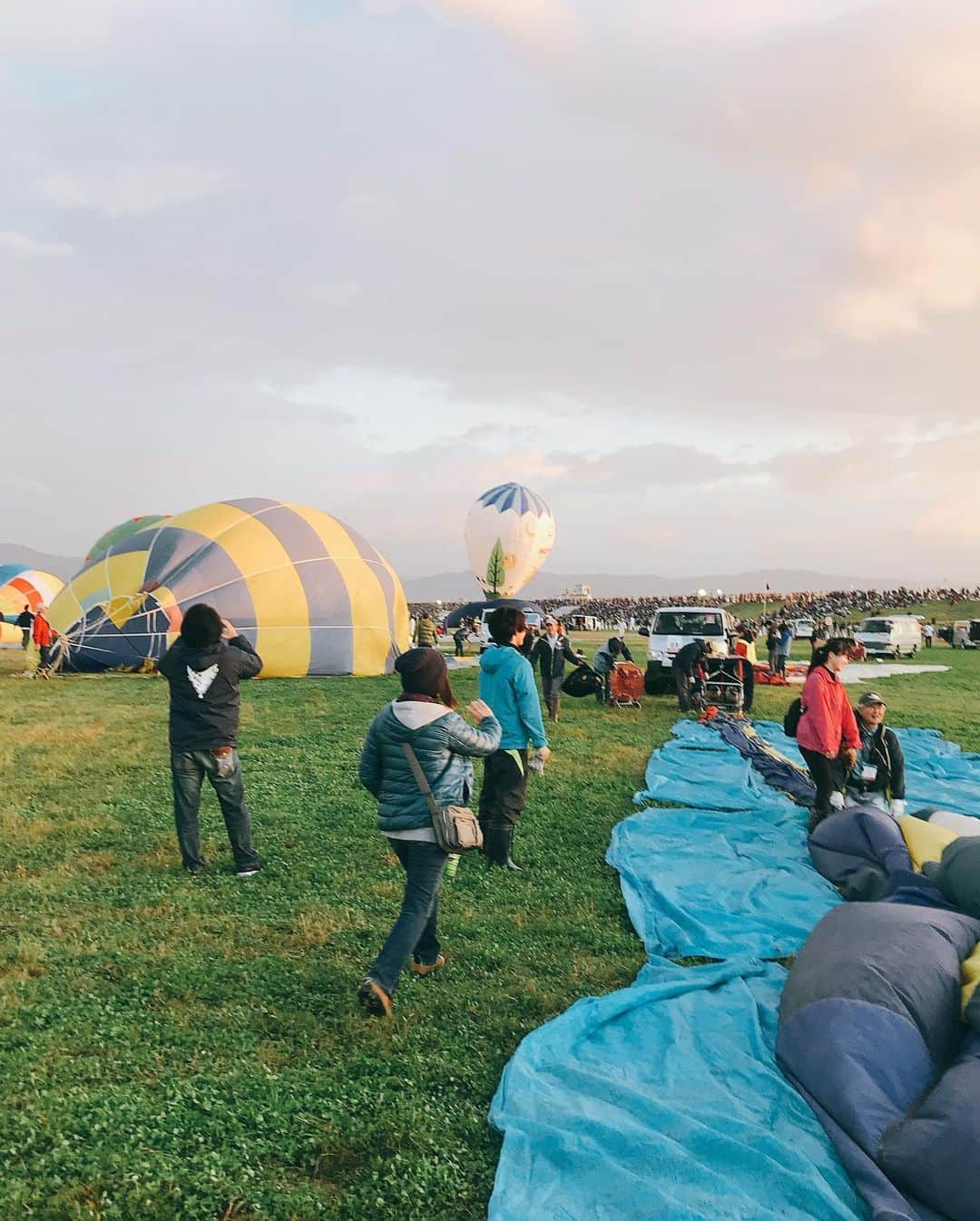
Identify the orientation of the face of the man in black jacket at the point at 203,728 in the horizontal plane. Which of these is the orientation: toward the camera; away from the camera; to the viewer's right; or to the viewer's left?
away from the camera

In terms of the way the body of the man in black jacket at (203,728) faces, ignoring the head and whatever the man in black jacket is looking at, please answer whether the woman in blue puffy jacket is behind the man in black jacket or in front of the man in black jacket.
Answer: behind

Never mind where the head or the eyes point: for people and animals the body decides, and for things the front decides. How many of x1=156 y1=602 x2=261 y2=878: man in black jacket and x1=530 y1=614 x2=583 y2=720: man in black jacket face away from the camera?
1

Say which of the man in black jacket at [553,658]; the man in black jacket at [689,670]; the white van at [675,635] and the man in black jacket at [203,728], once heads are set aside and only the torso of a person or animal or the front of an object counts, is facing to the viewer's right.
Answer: the man in black jacket at [689,670]

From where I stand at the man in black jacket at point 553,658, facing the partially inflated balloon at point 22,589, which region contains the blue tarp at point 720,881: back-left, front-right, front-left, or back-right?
back-left

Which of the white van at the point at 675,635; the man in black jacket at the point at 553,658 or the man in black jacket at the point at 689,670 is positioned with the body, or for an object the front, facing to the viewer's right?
the man in black jacket at the point at 689,670

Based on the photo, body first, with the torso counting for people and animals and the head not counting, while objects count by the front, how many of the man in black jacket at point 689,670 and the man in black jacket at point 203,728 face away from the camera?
1

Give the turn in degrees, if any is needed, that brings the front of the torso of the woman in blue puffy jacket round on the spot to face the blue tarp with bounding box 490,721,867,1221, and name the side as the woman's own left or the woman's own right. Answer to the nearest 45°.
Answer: approximately 90° to the woman's own right

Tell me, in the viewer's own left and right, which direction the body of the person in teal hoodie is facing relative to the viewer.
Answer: facing away from the viewer and to the right of the viewer

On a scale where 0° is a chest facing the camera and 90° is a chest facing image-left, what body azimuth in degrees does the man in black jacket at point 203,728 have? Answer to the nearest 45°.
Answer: approximately 180°

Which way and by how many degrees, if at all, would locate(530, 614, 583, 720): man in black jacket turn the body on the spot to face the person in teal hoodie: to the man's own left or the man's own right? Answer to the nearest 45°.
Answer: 0° — they already face them

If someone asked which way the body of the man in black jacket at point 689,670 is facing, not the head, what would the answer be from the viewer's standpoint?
to the viewer's right
